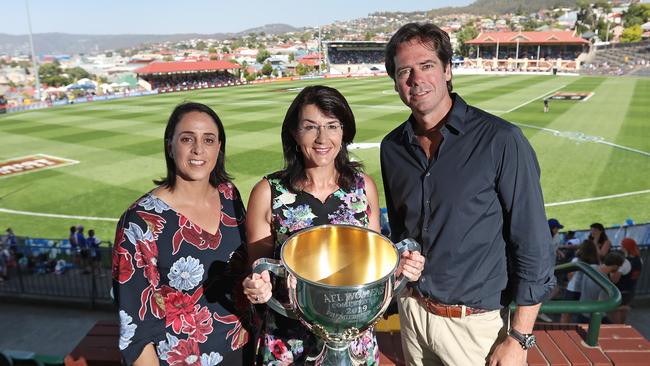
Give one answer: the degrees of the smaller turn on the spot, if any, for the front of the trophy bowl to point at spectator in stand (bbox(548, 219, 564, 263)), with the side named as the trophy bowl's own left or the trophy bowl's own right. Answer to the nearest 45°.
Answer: approximately 135° to the trophy bowl's own left

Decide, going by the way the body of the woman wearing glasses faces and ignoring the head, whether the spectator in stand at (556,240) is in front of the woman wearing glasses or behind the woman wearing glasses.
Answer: behind

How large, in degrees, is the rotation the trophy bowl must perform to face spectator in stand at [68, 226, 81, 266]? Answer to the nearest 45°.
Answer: approximately 135° to its right
